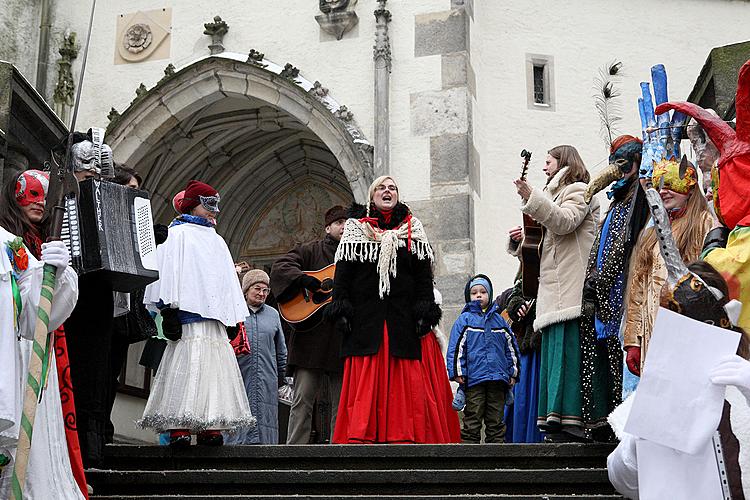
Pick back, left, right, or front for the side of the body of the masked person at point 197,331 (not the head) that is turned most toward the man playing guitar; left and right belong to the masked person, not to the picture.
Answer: left

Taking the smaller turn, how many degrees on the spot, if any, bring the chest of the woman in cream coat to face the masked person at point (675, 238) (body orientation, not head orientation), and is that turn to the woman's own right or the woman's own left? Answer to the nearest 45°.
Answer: approximately 135° to the woman's own left

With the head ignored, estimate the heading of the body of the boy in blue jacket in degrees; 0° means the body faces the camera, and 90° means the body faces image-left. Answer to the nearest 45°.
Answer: approximately 0°

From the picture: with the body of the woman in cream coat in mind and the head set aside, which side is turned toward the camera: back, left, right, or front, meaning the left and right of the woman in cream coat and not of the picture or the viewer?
left

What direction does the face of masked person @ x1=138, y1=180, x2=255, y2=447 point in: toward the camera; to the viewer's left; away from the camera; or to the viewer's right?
to the viewer's right
